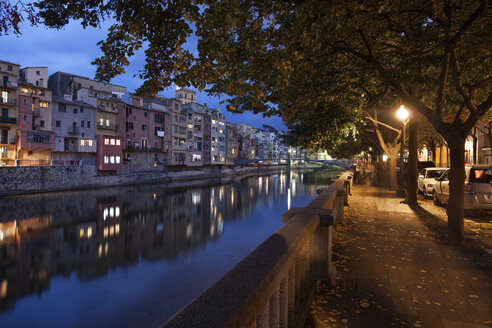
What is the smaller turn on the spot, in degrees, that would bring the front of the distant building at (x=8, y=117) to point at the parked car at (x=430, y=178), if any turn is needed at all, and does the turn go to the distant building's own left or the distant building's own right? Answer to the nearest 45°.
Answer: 0° — it already faces it

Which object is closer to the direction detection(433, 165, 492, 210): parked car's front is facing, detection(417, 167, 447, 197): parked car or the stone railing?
the parked car

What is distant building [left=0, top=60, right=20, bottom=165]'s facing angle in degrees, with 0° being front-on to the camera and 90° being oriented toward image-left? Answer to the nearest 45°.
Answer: approximately 315°

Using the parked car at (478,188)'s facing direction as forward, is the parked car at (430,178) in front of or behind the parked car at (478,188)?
in front

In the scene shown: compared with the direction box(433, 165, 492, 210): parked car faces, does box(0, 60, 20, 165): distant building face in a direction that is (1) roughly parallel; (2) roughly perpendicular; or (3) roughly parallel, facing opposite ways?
roughly perpendicular

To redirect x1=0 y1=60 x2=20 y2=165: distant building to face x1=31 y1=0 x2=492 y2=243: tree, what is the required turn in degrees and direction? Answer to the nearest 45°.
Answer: approximately 45° to its right

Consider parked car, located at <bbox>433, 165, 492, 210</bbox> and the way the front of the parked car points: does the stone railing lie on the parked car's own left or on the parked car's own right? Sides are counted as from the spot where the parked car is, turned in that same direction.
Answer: on the parked car's own left

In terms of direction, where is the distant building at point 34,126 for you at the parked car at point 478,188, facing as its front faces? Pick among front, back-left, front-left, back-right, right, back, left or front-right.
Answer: front-left

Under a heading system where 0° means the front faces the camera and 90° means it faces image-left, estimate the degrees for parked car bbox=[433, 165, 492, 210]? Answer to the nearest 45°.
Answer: approximately 135°
